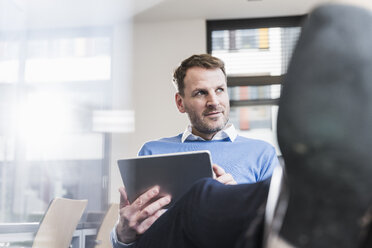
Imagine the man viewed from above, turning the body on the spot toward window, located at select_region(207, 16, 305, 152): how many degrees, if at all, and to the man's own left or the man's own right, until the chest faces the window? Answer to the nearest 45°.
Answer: approximately 180°

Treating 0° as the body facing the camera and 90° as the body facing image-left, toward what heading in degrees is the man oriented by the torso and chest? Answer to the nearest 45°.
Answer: approximately 0°

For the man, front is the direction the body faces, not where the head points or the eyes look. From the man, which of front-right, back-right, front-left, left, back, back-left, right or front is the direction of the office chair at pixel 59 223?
back-right

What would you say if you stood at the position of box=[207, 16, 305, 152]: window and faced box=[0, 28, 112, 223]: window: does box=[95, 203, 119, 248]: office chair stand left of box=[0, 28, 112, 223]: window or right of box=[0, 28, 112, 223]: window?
left
